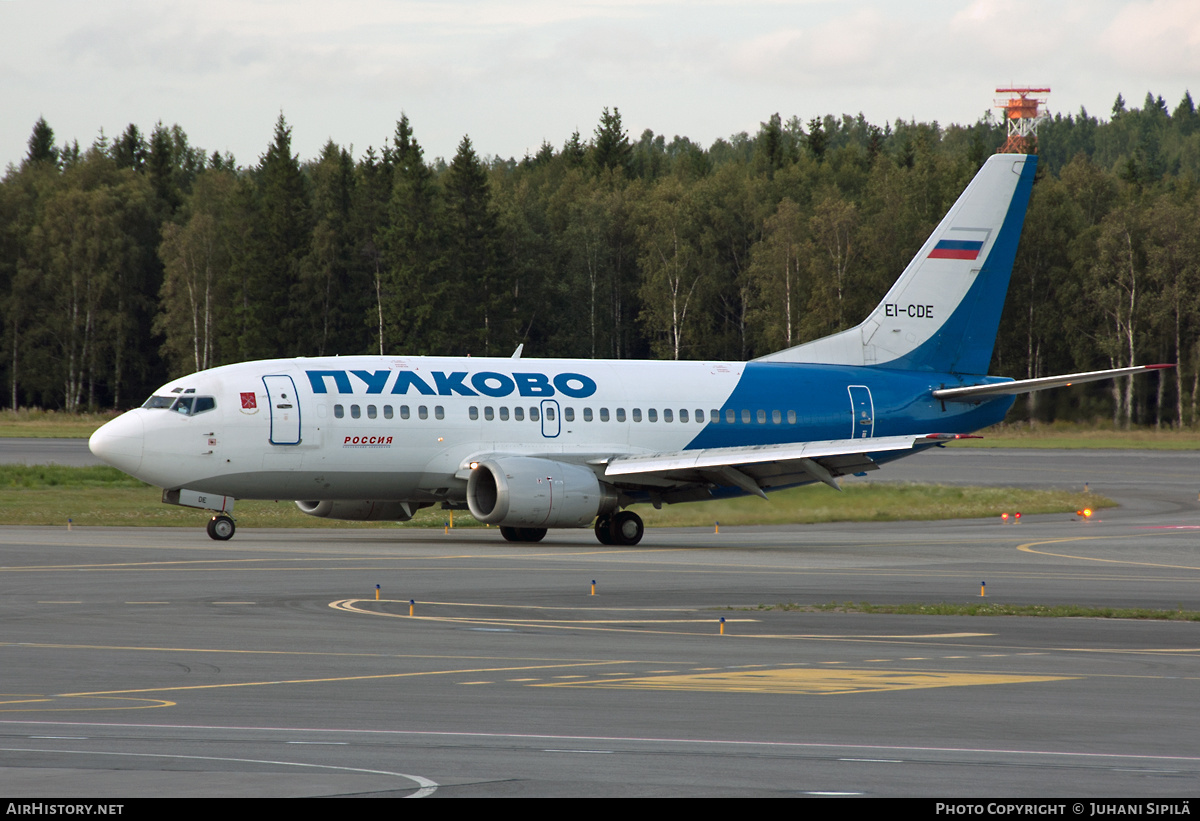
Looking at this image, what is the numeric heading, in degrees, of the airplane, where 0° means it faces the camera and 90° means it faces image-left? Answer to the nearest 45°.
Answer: approximately 45°
